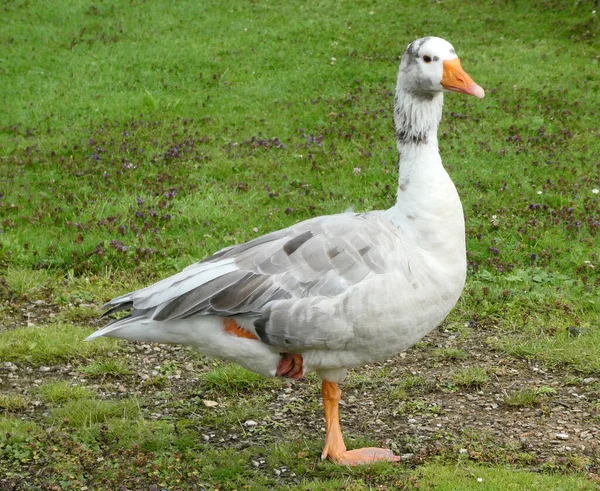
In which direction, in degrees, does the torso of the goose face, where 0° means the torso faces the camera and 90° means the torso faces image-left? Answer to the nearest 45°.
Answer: approximately 270°
